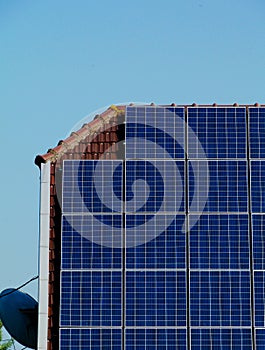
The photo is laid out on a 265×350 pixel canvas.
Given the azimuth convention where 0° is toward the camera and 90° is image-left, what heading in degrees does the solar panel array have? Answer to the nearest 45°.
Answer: approximately 0°

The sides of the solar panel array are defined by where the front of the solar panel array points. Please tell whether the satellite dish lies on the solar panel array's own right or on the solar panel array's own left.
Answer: on the solar panel array's own right
